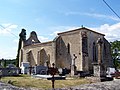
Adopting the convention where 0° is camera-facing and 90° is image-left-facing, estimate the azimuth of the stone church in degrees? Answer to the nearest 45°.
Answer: approximately 135°
